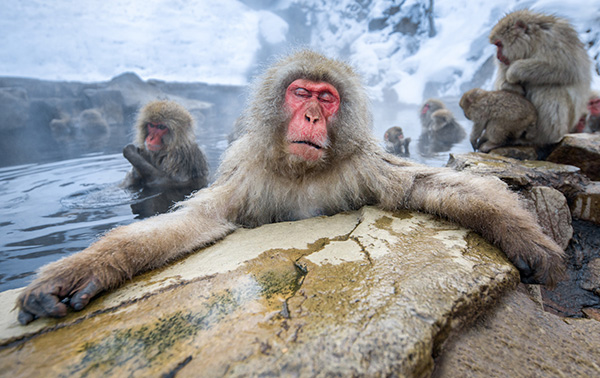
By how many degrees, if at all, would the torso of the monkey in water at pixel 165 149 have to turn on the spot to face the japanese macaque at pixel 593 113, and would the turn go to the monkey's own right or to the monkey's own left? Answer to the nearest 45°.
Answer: approximately 135° to the monkey's own left

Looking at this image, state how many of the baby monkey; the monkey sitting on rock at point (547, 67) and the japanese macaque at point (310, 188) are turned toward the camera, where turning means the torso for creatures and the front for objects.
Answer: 1

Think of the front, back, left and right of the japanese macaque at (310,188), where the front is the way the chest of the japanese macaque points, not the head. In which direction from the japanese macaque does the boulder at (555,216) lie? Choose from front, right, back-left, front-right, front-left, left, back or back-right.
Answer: left

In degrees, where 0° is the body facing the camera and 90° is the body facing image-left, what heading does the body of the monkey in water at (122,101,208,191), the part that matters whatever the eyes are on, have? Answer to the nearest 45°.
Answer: approximately 45°

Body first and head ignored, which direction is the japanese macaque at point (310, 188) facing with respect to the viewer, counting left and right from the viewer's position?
facing the viewer

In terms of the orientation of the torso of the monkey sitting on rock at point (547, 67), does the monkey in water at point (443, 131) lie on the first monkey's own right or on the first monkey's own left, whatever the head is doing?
on the first monkey's own right

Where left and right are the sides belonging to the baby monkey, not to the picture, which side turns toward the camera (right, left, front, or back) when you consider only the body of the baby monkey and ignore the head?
left

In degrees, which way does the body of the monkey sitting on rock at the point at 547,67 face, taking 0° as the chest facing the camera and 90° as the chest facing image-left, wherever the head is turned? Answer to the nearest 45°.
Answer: approximately 90°

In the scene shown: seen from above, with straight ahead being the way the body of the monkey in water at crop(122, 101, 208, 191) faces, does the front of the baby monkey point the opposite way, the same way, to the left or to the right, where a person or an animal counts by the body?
to the right

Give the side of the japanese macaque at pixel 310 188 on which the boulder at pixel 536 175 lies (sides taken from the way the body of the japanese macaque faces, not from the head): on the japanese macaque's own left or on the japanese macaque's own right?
on the japanese macaque's own left

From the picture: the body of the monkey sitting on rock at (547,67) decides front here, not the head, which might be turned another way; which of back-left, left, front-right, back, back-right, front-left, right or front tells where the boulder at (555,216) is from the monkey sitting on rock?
left

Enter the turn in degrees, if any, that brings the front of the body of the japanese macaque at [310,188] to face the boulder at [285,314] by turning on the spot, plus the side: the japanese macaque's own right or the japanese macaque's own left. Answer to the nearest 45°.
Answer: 0° — it already faces it
